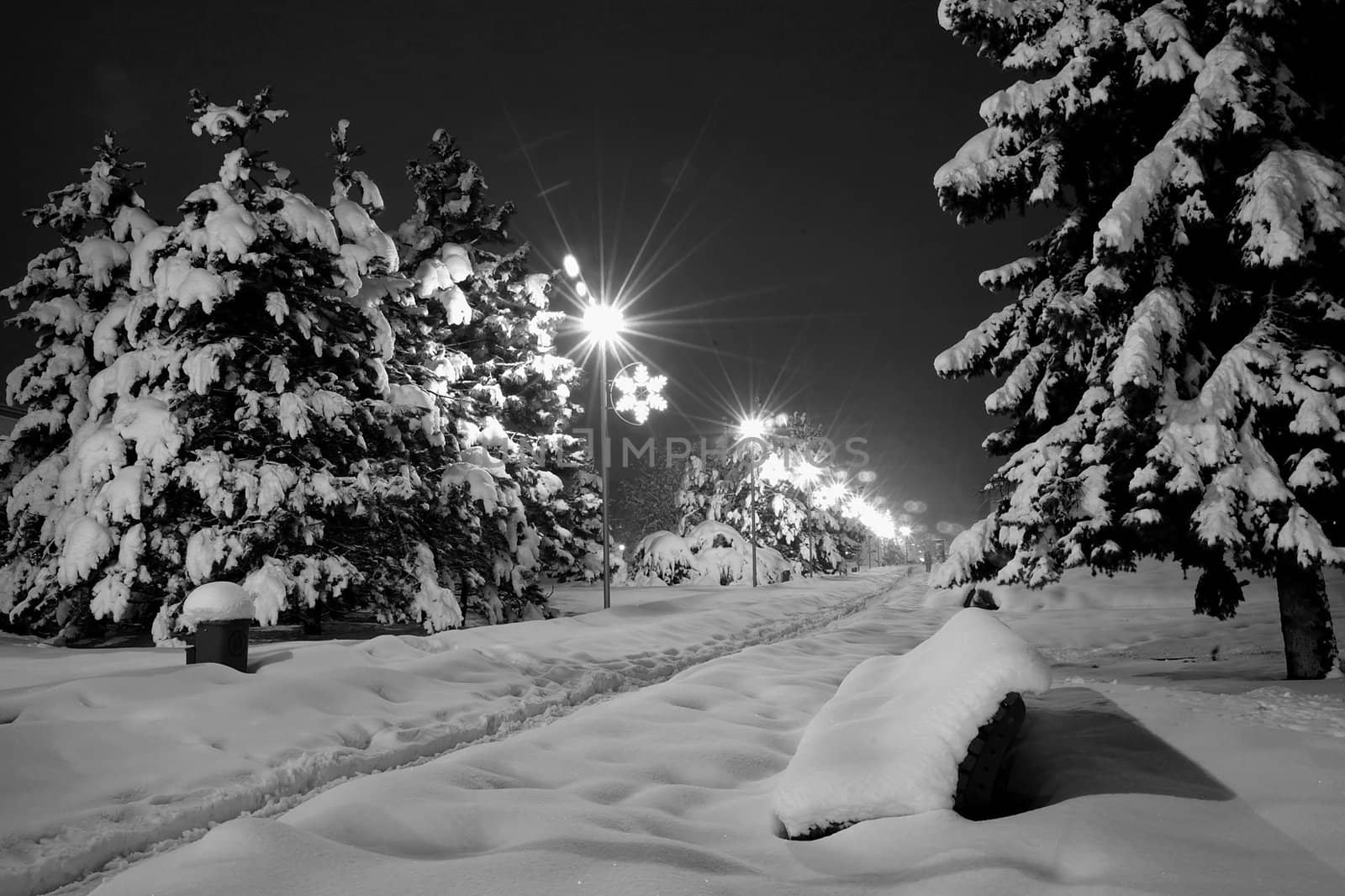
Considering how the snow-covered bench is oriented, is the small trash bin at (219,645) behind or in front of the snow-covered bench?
in front

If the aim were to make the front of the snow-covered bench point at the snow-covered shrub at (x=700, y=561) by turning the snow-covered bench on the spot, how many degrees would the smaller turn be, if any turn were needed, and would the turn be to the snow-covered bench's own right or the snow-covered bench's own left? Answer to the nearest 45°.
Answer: approximately 90° to the snow-covered bench's own right

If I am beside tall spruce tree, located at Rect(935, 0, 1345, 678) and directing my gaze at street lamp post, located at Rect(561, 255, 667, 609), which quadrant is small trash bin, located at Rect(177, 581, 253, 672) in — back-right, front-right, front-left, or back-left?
front-left

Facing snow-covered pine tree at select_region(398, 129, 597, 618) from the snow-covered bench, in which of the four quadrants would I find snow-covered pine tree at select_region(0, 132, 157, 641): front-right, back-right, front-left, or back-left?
front-left

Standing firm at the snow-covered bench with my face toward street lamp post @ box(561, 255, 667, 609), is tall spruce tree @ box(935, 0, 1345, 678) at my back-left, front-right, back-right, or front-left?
front-right

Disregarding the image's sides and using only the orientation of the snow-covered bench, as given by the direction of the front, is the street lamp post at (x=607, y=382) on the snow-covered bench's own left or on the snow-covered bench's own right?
on the snow-covered bench's own right

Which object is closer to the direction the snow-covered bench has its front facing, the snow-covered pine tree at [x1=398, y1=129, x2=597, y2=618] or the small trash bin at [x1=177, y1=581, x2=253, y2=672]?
the small trash bin

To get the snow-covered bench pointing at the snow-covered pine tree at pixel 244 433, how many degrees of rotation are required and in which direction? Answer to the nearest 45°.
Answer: approximately 45° to its right

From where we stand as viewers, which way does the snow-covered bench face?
facing to the left of the viewer

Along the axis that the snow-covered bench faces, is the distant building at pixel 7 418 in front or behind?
in front
